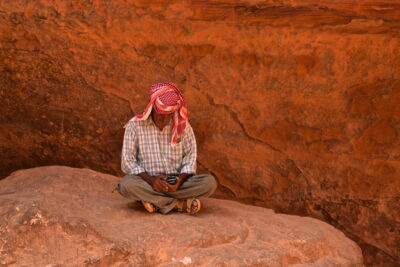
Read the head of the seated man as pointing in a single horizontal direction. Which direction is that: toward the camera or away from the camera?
toward the camera

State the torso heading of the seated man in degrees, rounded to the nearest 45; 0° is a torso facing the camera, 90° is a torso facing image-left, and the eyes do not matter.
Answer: approximately 0°
